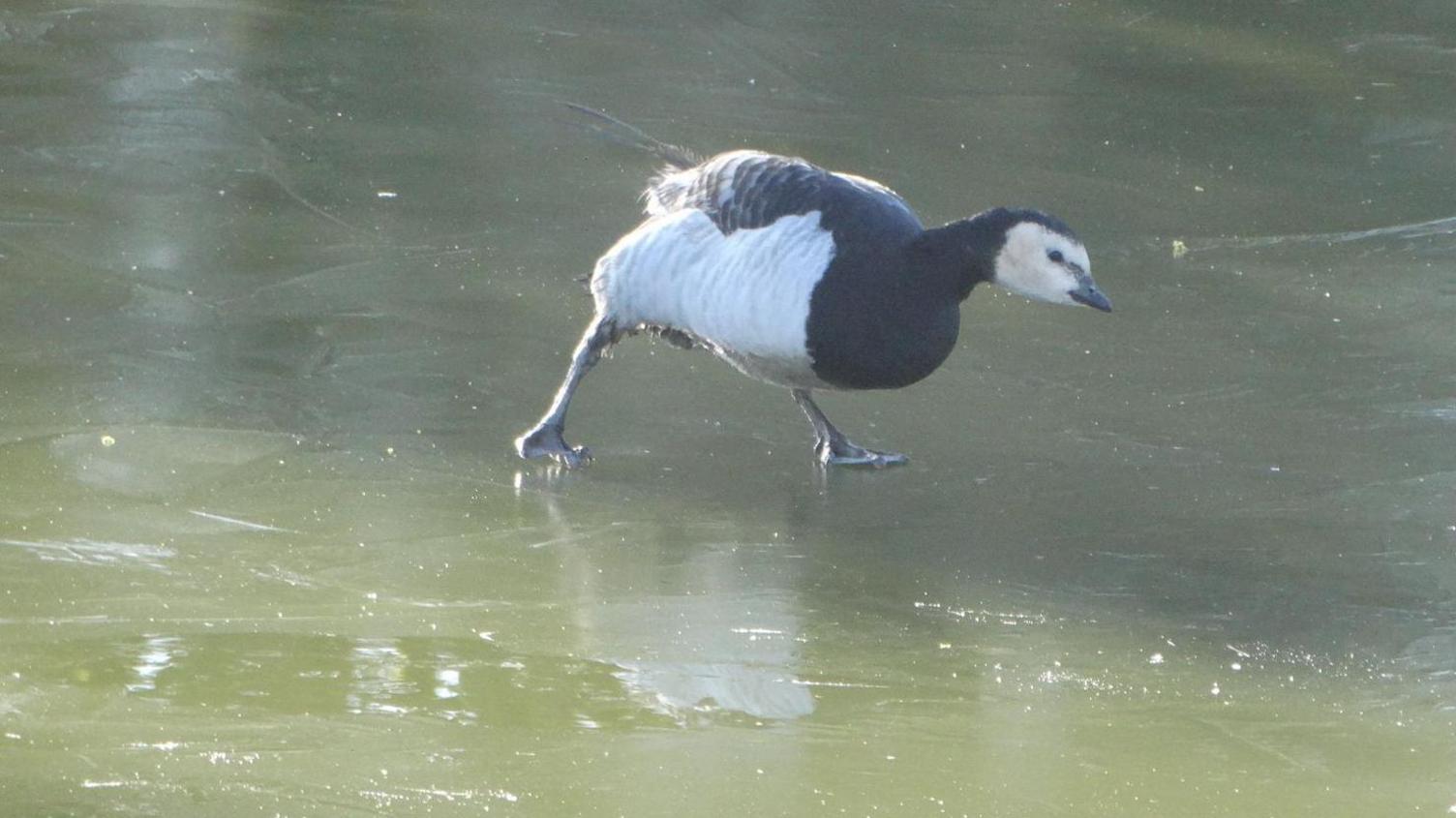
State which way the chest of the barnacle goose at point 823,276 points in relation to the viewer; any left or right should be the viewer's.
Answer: facing to the right of the viewer
